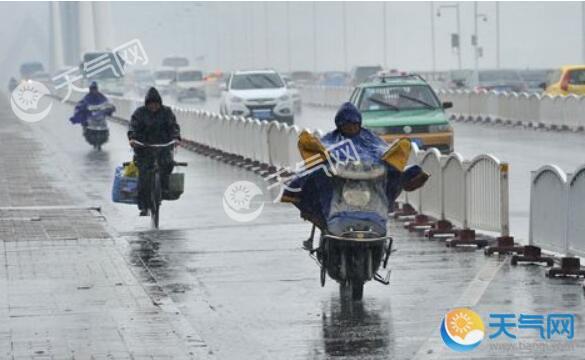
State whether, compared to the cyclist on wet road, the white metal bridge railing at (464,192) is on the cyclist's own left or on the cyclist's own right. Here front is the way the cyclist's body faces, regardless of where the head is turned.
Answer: on the cyclist's own left

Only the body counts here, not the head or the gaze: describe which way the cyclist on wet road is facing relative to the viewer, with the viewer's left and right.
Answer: facing the viewer

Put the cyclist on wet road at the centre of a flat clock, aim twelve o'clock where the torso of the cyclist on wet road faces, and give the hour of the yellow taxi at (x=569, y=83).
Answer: The yellow taxi is roughly at 7 o'clock from the cyclist on wet road.

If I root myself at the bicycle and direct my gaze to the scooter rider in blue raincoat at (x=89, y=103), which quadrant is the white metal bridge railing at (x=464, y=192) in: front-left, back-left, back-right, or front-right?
back-right

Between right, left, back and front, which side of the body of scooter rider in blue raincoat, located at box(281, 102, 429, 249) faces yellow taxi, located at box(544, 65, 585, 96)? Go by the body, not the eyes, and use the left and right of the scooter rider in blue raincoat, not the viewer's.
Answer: back

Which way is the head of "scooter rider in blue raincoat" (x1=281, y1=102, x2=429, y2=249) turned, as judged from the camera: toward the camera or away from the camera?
toward the camera

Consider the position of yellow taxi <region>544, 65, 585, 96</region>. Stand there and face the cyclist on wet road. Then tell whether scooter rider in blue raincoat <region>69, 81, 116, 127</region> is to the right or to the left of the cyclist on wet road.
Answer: right

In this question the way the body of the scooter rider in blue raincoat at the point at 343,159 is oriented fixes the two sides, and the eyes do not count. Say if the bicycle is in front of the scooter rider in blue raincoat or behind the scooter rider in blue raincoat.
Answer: behind

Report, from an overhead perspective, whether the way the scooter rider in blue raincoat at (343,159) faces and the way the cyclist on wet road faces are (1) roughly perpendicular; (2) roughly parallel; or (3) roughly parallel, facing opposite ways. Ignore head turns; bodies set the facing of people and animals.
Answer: roughly parallel

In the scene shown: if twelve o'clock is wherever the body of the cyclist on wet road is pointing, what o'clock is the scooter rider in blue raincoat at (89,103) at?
The scooter rider in blue raincoat is roughly at 6 o'clock from the cyclist on wet road.

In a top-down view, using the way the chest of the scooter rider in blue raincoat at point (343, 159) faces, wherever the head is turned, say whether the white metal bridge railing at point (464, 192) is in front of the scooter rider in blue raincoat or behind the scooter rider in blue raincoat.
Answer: behind

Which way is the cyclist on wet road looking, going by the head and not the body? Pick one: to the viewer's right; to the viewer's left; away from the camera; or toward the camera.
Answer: toward the camera

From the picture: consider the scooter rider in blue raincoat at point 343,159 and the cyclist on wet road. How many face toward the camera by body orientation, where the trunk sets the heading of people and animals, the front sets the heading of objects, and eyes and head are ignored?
2
